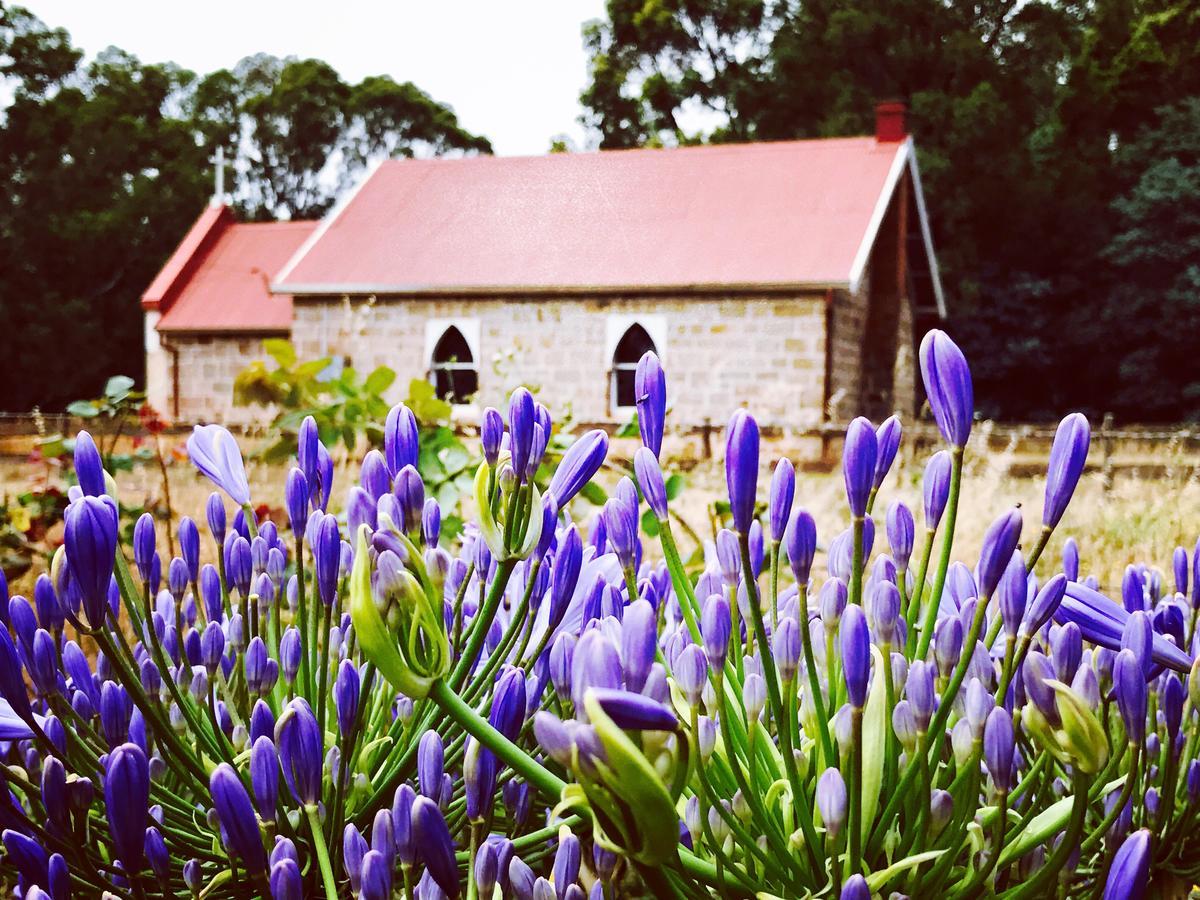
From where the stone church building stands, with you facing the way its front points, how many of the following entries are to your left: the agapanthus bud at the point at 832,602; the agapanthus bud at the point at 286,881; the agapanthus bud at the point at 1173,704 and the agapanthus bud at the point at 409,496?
0
